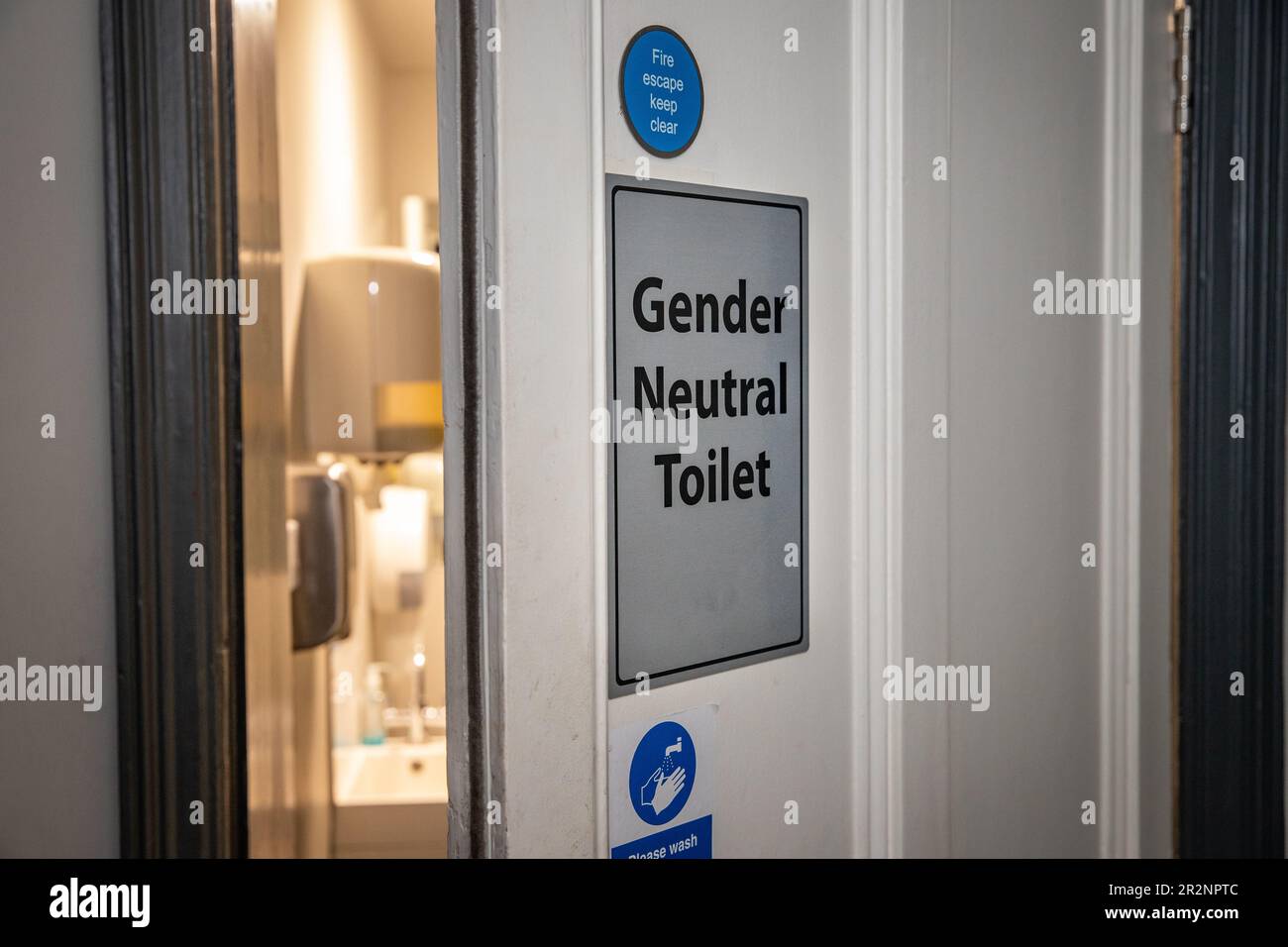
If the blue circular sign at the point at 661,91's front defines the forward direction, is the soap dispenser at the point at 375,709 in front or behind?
behind

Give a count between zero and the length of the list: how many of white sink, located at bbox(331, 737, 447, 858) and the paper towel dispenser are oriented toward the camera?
2

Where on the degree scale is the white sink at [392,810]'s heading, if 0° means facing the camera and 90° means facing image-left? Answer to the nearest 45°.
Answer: approximately 0°

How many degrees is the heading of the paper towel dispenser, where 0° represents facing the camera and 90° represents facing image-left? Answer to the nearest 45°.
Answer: approximately 0°
